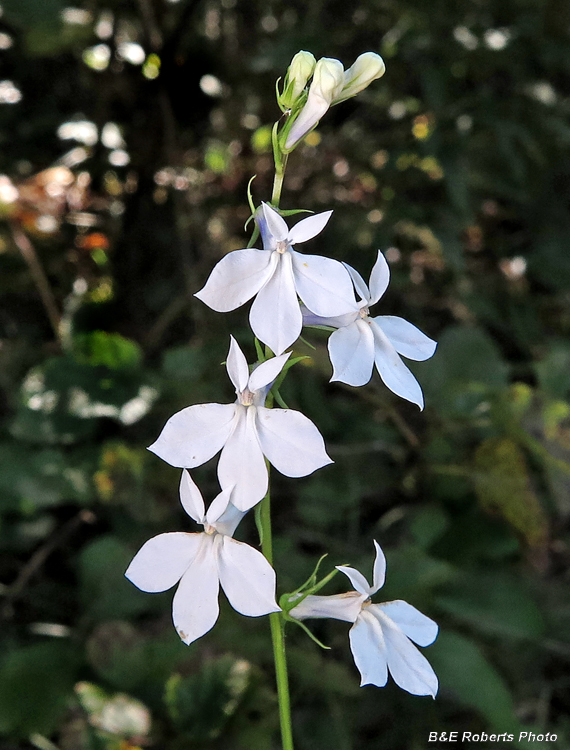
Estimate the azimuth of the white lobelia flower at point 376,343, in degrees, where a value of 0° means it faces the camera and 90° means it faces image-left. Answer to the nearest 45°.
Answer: approximately 315°

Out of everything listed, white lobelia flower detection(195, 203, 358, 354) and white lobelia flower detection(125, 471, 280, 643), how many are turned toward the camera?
2

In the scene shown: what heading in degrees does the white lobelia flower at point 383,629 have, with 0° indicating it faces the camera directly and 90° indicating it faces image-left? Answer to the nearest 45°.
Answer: approximately 315°

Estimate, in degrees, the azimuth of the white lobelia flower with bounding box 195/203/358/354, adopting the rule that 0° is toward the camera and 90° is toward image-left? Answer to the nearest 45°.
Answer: approximately 0°
